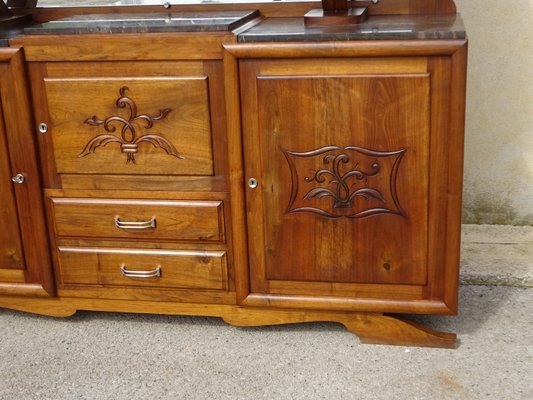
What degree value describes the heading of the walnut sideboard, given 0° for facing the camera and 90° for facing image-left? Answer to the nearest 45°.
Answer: approximately 0°
